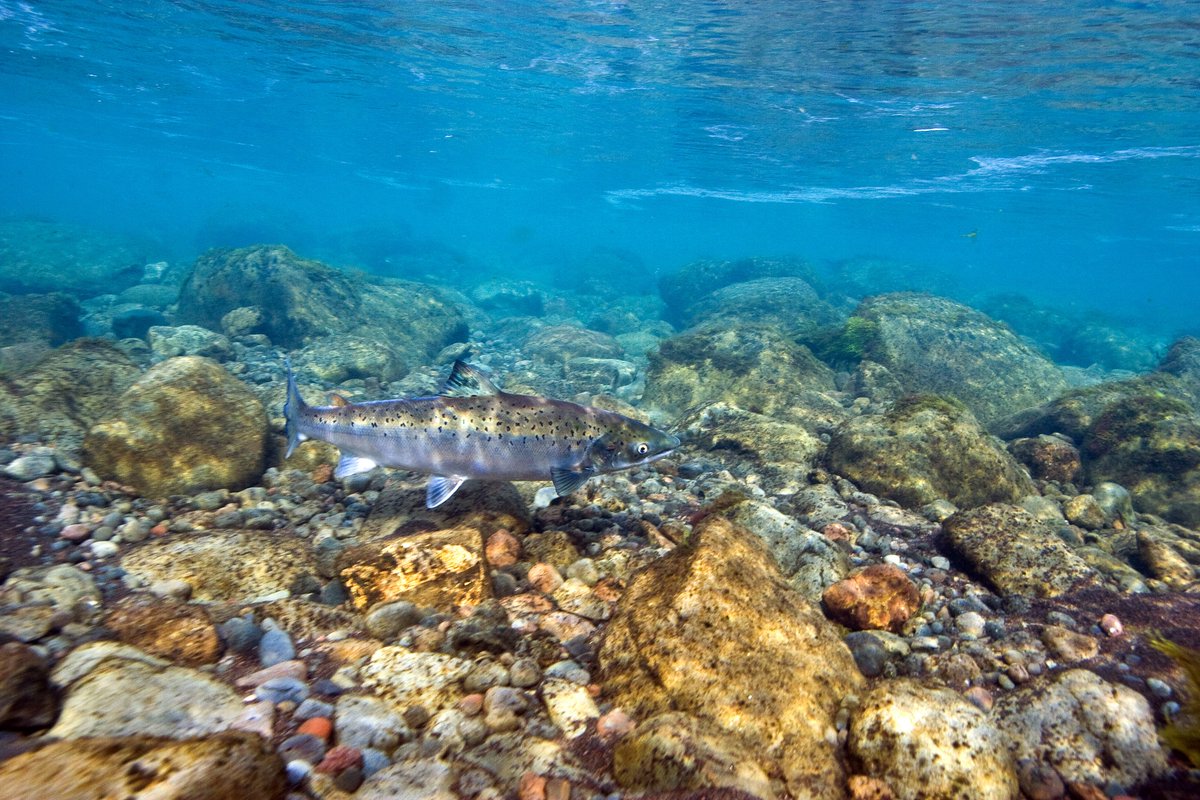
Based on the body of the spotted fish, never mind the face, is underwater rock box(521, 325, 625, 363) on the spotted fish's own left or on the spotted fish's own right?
on the spotted fish's own left

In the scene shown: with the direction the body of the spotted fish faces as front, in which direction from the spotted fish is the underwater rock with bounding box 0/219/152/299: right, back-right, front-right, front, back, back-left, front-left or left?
back-left

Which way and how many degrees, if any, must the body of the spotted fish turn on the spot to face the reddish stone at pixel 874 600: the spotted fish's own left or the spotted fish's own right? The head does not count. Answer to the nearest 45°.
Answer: approximately 45° to the spotted fish's own right

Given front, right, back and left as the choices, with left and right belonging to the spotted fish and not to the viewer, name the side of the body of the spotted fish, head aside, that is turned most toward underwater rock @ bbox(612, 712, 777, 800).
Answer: right

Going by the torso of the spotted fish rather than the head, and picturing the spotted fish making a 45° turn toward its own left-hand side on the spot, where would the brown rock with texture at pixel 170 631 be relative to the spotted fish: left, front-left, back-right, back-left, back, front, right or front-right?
back

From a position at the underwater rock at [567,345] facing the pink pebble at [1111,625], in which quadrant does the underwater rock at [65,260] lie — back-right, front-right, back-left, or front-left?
back-right

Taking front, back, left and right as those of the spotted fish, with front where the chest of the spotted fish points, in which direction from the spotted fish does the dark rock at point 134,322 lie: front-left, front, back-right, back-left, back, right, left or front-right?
back-left

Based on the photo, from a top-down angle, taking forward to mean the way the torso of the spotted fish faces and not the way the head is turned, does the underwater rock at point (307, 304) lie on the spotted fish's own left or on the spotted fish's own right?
on the spotted fish's own left

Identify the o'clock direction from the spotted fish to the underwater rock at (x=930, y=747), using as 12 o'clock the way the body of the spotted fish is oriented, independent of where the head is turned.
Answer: The underwater rock is roughly at 2 o'clock from the spotted fish.

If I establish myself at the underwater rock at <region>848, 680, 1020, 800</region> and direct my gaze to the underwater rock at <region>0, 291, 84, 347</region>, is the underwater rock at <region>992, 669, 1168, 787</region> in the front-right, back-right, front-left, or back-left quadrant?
back-right

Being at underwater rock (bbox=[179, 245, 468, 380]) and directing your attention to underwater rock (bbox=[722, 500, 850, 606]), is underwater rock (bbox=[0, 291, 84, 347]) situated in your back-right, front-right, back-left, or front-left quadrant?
back-right

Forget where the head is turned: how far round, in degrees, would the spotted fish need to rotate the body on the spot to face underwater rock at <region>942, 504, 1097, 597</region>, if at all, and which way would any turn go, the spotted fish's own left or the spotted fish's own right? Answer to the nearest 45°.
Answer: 0° — it already faces it

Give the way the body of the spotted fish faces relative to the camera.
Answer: to the viewer's right
